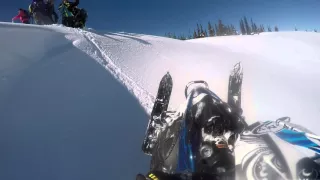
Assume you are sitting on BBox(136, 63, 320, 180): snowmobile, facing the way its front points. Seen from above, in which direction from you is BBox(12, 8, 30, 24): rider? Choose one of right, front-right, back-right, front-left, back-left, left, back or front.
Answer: front-left

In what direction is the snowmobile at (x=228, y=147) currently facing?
away from the camera
